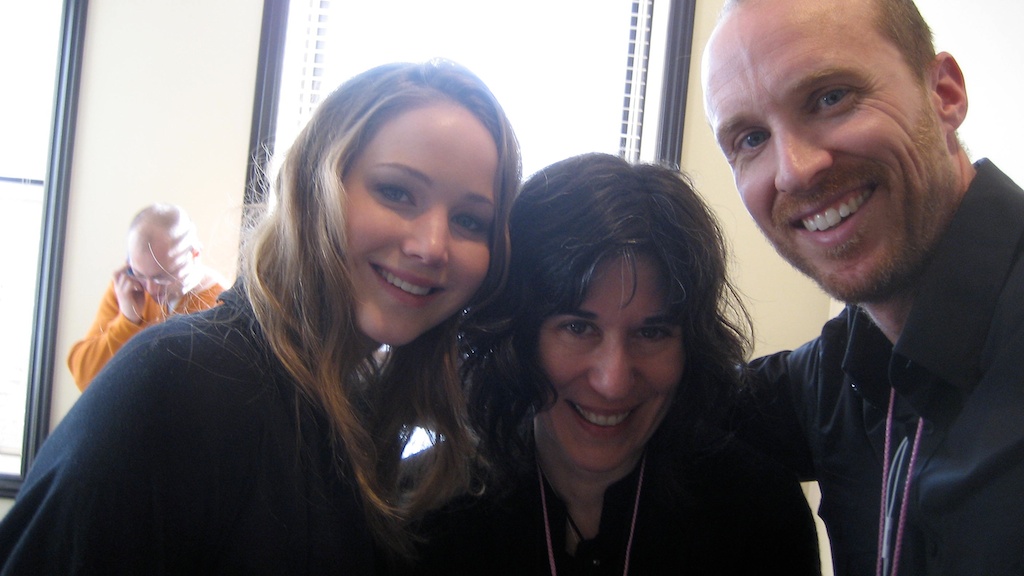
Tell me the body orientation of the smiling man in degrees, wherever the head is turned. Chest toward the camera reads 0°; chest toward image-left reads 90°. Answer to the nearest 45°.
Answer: approximately 45°

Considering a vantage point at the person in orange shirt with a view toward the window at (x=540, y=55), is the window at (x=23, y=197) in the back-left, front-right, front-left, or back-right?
back-left

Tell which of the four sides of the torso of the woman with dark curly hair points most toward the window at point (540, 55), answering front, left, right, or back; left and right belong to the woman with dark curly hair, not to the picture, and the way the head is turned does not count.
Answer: back

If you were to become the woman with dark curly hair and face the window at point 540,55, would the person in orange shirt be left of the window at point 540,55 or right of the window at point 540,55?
left

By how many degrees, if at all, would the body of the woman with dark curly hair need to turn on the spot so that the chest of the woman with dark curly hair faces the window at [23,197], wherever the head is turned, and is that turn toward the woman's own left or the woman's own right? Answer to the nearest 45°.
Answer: approximately 135° to the woman's own right

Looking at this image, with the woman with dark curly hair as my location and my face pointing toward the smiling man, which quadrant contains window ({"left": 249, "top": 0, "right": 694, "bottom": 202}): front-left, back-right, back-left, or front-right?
back-left

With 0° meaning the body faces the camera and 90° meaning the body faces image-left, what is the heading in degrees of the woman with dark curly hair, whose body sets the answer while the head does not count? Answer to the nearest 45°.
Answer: approximately 0°

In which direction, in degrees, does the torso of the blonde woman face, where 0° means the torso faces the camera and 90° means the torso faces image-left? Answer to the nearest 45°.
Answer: approximately 315°
